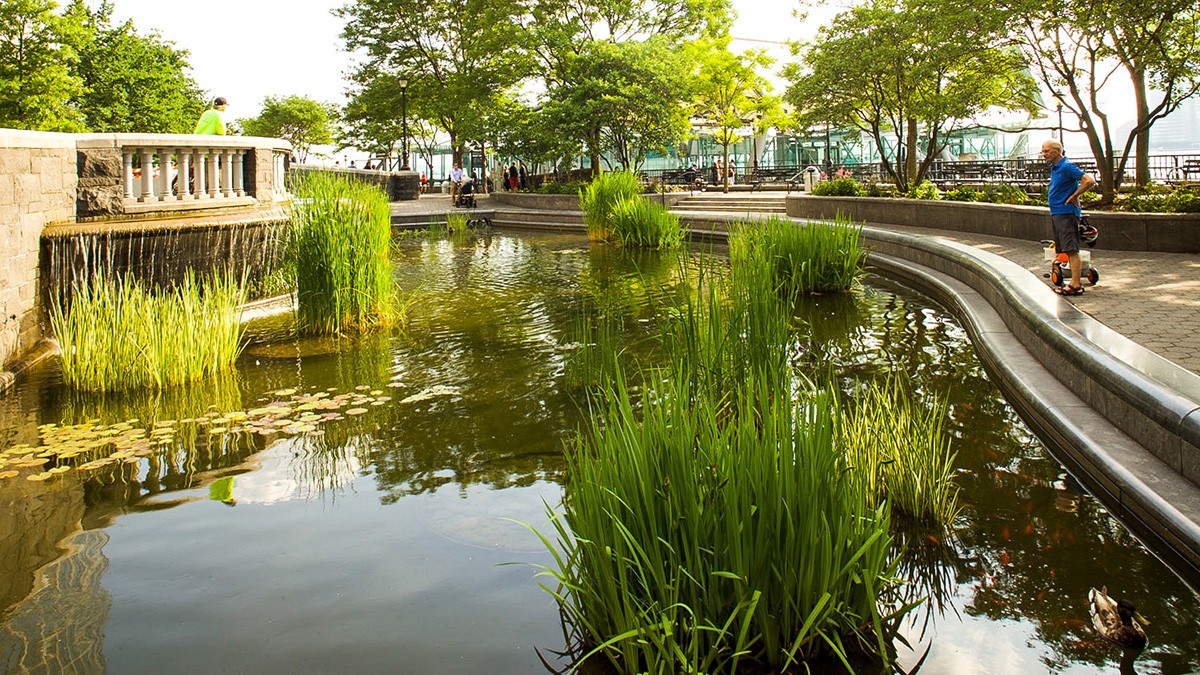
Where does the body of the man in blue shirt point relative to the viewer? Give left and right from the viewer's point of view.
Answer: facing to the left of the viewer

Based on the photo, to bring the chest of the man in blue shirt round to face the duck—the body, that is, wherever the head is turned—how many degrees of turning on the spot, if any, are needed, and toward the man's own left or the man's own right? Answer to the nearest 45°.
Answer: approximately 90° to the man's own left

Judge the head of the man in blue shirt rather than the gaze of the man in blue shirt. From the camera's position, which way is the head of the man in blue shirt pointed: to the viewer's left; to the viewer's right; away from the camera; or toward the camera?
to the viewer's left

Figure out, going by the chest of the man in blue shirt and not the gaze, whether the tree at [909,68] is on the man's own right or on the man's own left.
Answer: on the man's own right

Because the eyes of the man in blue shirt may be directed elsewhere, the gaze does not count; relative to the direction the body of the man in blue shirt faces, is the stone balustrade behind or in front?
in front
